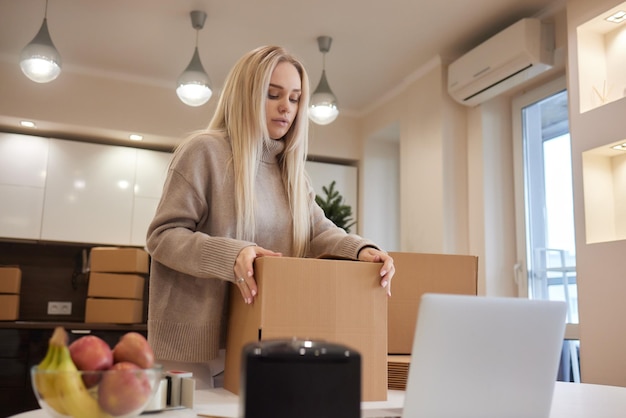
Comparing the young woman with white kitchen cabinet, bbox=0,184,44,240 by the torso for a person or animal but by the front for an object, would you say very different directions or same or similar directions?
same or similar directions

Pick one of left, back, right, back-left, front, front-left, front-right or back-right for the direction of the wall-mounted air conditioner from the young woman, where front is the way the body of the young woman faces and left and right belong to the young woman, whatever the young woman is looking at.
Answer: left

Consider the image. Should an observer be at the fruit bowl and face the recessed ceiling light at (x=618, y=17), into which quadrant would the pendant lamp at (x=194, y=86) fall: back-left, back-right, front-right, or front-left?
front-left

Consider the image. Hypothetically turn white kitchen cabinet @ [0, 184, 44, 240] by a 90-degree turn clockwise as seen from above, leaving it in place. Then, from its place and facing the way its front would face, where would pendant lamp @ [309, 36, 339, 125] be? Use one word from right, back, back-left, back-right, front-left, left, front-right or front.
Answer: back-left

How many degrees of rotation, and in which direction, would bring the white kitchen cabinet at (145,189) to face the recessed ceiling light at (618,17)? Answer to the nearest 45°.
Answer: approximately 45° to its left

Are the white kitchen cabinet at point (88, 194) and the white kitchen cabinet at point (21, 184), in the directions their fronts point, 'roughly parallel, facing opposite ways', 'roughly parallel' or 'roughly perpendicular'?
roughly parallel

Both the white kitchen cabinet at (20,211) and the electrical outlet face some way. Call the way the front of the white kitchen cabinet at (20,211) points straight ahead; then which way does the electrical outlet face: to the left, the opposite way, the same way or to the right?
the same way

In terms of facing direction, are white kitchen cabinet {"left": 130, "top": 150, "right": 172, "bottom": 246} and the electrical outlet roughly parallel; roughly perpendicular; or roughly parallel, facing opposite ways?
roughly parallel

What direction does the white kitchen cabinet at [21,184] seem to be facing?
toward the camera

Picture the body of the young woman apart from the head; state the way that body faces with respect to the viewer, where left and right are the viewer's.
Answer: facing the viewer and to the right of the viewer

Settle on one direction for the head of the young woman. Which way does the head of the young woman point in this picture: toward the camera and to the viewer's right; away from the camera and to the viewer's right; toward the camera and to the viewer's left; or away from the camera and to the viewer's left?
toward the camera and to the viewer's right

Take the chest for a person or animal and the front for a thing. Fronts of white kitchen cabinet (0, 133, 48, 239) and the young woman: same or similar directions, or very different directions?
same or similar directions

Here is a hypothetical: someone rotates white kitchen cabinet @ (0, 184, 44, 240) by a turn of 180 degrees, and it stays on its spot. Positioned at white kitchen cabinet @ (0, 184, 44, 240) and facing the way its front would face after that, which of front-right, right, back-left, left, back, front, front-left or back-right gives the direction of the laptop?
back

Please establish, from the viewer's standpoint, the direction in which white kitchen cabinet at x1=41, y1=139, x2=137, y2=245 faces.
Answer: facing the viewer

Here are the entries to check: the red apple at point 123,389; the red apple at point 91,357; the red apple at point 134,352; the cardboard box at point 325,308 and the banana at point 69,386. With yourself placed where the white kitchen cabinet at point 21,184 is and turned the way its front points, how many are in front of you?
5

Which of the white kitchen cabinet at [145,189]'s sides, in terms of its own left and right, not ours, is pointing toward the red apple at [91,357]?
front

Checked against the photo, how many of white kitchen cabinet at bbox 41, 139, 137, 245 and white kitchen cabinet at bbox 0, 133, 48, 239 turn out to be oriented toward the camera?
2

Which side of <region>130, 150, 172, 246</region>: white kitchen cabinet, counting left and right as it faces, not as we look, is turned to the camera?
front
